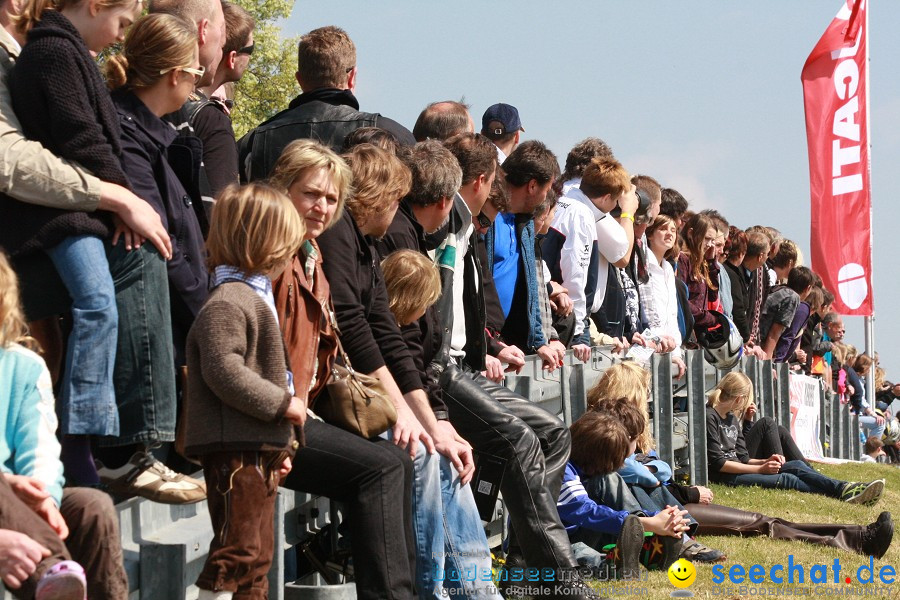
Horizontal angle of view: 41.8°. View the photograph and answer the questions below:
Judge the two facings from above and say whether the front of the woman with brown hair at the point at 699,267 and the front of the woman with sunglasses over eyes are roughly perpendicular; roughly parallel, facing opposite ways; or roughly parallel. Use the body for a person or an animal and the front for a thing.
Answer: roughly perpendicular

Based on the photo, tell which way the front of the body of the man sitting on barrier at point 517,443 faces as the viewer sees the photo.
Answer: to the viewer's right

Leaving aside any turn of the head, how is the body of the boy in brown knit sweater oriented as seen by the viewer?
to the viewer's right

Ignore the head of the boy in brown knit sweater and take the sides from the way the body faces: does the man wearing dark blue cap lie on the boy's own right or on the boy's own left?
on the boy's own left

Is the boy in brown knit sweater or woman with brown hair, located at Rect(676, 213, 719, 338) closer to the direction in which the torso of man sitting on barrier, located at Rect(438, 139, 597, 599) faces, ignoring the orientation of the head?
the woman with brown hair

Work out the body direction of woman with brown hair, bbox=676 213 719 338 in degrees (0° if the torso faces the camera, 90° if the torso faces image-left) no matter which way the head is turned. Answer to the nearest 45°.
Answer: approximately 315°

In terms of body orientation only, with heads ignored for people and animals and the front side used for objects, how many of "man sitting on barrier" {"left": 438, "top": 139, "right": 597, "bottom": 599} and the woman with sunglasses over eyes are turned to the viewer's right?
2

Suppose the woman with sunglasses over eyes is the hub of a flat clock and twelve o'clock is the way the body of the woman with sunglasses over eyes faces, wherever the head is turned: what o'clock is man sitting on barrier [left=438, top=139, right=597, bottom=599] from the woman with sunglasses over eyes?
The man sitting on barrier is roughly at 11 o'clock from the woman with sunglasses over eyes.

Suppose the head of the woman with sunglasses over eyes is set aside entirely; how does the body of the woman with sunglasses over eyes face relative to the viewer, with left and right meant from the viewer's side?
facing to the right of the viewer

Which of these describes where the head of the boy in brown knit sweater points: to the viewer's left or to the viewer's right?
to the viewer's right
